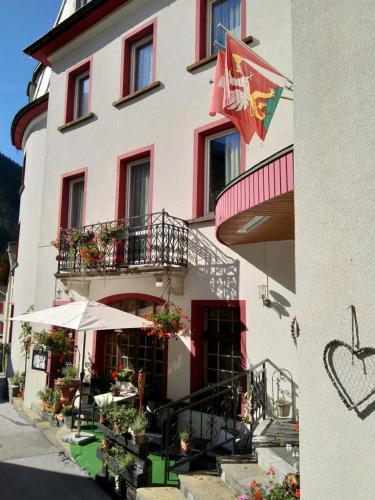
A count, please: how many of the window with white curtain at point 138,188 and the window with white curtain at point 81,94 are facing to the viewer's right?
0

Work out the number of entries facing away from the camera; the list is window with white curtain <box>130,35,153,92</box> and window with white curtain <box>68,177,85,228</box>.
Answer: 0

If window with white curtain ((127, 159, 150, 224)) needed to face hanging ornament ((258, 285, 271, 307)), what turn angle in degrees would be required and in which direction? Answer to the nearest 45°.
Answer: approximately 90° to its left

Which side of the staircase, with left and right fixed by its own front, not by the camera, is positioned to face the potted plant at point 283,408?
back

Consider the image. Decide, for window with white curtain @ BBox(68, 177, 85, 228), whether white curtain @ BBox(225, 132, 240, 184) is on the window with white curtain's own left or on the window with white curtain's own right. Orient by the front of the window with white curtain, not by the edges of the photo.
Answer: on the window with white curtain's own left

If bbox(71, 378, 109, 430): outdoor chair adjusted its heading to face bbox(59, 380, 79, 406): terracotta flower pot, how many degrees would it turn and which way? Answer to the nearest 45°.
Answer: approximately 90° to its right

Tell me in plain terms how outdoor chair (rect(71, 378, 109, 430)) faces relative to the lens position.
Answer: facing the viewer and to the left of the viewer
